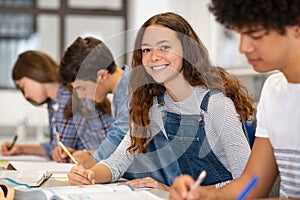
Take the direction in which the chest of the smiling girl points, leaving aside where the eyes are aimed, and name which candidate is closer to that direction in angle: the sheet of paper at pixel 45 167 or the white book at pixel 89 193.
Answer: the white book

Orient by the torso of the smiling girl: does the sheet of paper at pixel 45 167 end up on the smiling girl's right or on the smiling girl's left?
on the smiling girl's right

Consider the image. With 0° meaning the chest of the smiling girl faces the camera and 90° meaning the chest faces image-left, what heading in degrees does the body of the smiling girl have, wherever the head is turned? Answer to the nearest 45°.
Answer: approximately 45°

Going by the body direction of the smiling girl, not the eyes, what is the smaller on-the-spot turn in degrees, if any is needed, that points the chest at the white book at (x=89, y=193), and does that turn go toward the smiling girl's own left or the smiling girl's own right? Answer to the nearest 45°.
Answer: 0° — they already face it

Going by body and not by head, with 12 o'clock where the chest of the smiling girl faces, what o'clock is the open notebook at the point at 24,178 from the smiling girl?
The open notebook is roughly at 1 o'clock from the smiling girl.

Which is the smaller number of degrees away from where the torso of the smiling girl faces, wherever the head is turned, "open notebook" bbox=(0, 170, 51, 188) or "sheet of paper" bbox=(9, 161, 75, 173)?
the open notebook
